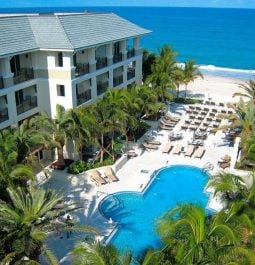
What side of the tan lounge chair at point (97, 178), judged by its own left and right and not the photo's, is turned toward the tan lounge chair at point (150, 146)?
left

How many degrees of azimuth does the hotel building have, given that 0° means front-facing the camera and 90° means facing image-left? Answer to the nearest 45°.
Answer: approximately 315°

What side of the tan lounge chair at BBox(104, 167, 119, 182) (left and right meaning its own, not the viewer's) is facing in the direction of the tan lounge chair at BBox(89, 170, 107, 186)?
right

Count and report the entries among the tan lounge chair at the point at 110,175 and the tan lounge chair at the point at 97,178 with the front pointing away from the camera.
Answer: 0

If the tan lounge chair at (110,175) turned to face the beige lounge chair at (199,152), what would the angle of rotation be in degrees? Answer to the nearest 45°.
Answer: approximately 90° to its left

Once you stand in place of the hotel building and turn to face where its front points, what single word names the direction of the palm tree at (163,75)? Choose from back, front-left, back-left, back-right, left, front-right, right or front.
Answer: left

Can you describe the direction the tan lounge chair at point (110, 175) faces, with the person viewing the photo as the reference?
facing the viewer and to the right of the viewer

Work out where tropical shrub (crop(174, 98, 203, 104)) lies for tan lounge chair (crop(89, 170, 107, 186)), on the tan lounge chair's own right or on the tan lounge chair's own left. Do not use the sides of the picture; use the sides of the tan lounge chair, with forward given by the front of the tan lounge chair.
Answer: on the tan lounge chair's own left

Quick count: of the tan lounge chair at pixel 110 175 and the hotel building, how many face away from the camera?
0

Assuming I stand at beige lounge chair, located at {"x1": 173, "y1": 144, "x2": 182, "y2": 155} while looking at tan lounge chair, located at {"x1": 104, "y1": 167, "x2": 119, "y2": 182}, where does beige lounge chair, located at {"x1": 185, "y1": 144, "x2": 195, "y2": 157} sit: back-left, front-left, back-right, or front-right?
back-left

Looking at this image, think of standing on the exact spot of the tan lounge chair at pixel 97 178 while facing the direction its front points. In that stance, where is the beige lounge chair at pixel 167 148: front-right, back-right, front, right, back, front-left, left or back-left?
left

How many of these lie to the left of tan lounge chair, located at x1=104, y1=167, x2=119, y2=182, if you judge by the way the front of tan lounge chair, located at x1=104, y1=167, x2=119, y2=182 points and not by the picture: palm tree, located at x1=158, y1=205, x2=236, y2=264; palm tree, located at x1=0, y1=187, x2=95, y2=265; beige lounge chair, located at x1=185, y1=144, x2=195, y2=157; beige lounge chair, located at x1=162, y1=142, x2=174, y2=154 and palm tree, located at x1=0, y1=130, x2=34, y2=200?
2

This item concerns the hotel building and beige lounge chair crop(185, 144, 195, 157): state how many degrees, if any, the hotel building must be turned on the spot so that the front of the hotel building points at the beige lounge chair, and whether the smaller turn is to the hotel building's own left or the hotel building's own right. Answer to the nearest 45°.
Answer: approximately 45° to the hotel building's own left
